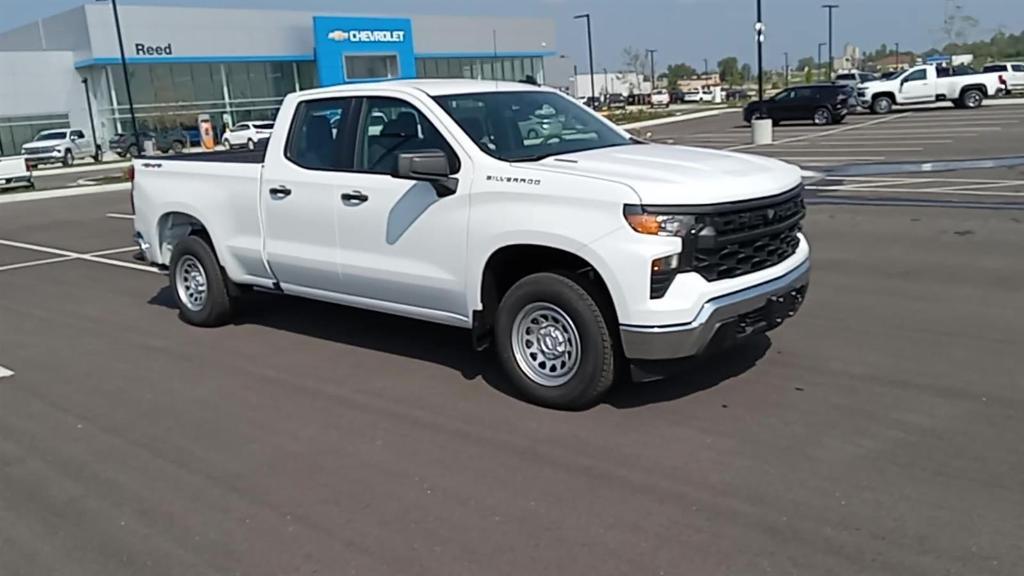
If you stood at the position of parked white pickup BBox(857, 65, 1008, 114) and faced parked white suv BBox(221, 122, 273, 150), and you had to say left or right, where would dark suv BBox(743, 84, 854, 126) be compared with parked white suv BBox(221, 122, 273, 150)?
left

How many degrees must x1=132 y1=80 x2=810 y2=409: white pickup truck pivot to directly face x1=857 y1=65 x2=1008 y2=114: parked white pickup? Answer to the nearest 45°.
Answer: approximately 90° to its left

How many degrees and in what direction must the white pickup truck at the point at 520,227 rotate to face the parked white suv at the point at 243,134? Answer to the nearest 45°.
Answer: approximately 135° to its left

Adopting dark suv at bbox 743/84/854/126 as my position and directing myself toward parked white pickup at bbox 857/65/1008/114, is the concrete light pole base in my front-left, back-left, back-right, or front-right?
back-right

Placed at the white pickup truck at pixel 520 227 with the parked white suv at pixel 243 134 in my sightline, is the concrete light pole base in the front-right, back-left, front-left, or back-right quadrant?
front-right

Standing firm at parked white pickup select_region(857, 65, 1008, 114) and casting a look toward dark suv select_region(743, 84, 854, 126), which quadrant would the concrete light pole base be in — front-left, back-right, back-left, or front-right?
front-left

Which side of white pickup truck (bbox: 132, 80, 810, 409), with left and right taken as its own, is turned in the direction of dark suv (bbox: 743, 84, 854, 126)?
left

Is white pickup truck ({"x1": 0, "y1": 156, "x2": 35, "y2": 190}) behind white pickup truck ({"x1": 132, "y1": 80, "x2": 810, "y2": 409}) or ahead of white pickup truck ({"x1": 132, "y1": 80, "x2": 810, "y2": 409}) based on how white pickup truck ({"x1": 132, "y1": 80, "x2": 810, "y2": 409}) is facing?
behind

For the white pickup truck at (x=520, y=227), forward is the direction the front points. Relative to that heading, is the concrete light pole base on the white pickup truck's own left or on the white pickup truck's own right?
on the white pickup truck's own left

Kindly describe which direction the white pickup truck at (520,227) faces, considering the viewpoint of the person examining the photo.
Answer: facing the viewer and to the right of the viewer
